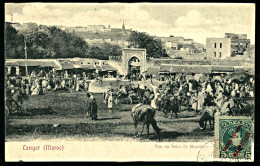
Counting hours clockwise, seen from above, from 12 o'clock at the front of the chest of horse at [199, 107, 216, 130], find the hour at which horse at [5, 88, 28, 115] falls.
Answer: horse at [5, 88, 28, 115] is roughly at 1 o'clock from horse at [199, 107, 216, 130].

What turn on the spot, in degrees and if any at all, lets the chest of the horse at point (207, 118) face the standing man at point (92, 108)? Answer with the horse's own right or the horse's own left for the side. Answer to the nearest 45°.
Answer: approximately 45° to the horse's own right

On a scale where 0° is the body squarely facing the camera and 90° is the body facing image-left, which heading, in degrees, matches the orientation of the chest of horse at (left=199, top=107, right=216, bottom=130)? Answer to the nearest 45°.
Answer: approximately 45°

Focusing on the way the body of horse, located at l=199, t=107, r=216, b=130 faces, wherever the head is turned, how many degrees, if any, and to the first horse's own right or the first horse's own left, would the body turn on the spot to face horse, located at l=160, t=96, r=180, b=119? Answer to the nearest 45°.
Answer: approximately 45° to the first horse's own right
